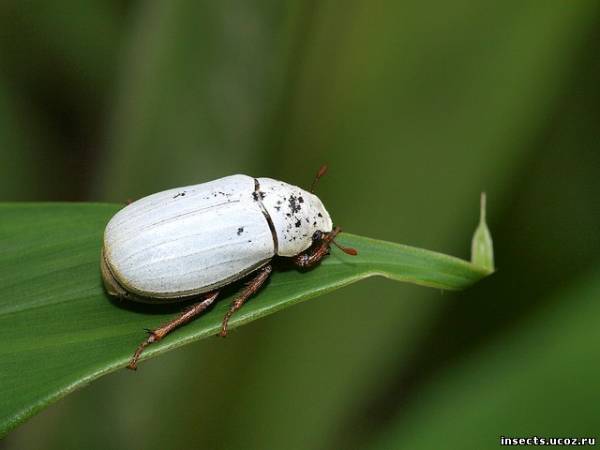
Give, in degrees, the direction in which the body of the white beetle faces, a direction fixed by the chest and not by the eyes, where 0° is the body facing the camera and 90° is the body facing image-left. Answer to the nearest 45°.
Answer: approximately 270°
